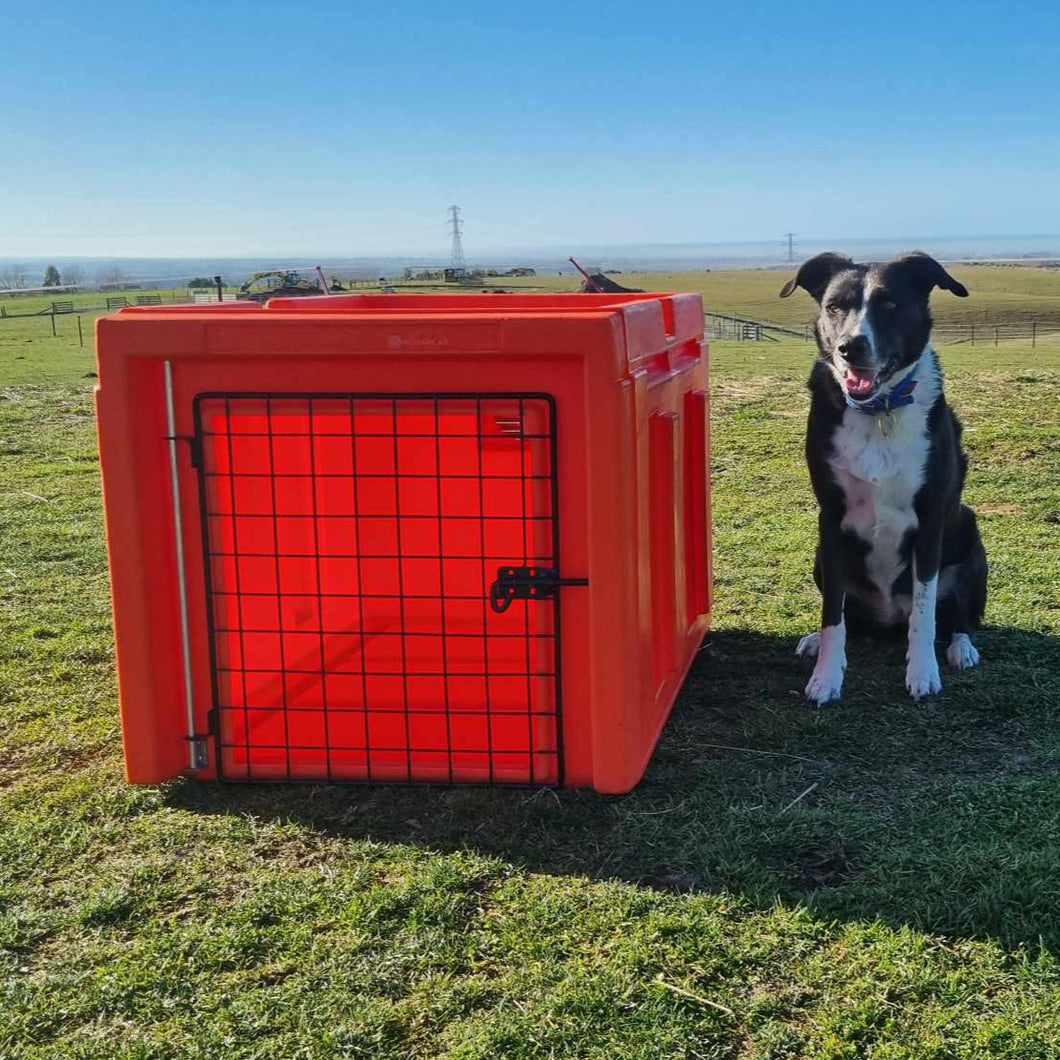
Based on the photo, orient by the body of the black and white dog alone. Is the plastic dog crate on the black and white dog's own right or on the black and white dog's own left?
on the black and white dog's own right

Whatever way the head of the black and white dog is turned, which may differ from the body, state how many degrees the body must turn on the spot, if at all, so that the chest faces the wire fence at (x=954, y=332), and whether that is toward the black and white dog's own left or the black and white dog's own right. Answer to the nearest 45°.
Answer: approximately 180°

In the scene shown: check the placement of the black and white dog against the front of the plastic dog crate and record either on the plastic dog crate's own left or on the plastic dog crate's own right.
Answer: on the plastic dog crate's own left

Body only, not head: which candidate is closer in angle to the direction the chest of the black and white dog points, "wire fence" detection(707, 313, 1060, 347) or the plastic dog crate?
the plastic dog crate

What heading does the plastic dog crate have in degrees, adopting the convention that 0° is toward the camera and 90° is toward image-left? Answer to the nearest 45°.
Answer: approximately 0°

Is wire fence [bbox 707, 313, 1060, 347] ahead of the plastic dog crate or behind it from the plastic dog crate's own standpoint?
behind

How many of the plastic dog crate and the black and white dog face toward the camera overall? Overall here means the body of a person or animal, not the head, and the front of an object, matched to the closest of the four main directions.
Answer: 2

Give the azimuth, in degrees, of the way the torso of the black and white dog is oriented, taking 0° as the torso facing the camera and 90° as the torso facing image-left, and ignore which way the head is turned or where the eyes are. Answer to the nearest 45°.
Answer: approximately 0°
